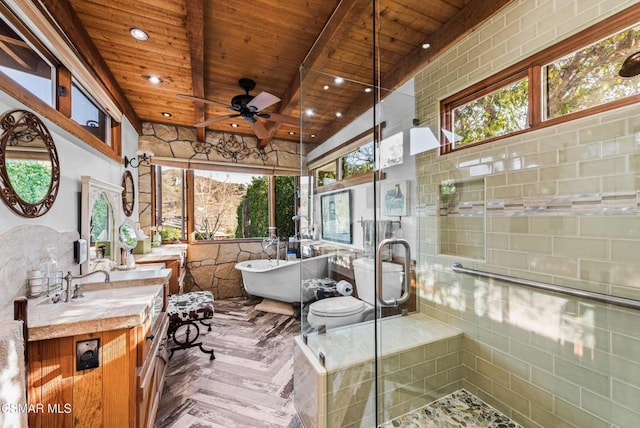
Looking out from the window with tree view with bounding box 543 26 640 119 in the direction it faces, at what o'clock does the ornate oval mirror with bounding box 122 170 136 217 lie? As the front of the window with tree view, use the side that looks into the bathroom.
The ornate oval mirror is roughly at 1 o'clock from the window with tree view.

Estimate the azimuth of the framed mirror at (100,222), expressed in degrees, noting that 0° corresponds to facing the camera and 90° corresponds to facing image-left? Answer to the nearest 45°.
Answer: approximately 315°

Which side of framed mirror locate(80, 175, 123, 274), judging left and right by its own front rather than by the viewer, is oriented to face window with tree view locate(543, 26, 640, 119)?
front

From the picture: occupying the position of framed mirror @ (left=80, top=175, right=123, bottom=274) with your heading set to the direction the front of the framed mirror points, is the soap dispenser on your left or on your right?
on your right

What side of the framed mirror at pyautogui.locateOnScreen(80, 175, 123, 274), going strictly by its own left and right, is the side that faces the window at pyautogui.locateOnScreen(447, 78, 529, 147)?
front

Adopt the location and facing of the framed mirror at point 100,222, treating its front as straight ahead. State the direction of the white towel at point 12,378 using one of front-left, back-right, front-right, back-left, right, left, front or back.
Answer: front-right

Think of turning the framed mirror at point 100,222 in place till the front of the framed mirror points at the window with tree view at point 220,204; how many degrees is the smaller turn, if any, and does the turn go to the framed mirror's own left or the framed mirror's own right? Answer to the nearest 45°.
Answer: approximately 90° to the framed mirror's own left

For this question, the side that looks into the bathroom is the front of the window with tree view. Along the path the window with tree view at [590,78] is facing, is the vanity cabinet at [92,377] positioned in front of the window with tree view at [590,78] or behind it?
in front

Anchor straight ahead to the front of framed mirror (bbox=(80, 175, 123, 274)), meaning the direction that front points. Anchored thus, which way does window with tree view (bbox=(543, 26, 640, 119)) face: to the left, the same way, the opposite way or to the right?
the opposite way

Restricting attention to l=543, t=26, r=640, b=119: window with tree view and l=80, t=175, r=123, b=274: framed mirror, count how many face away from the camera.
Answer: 0

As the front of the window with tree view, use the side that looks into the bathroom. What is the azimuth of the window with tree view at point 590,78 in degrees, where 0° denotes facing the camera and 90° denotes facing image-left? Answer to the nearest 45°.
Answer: approximately 45°

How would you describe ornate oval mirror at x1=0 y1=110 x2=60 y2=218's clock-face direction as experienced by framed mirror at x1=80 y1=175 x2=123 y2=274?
The ornate oval mirror is roughly at 2 o'clock from the framed mirror.

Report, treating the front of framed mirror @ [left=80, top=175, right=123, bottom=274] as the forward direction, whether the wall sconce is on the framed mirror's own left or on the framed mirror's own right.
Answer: on the framed mirror's own left

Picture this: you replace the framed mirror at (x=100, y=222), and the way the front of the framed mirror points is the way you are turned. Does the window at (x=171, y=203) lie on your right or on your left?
on your left
